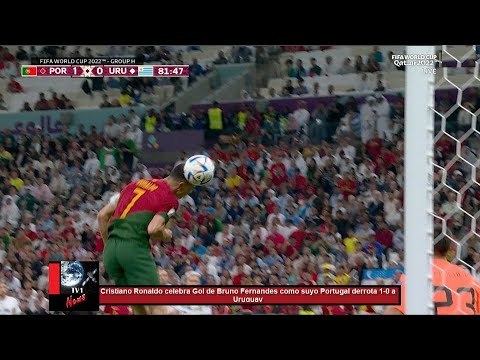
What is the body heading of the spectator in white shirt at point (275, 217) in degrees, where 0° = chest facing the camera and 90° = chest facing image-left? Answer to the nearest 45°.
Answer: approximately 0°

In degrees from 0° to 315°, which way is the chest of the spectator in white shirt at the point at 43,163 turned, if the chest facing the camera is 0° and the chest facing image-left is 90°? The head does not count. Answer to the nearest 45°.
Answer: approximately 0°

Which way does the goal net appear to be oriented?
to the viewer's left

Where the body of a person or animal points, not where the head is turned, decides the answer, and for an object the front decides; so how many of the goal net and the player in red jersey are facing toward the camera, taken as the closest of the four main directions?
0

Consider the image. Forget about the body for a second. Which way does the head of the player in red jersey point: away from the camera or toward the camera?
away from the camera

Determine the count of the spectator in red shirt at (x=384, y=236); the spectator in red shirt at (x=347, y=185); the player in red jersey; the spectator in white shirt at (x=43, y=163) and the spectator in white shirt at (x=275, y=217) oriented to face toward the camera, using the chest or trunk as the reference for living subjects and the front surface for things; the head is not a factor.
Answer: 4
